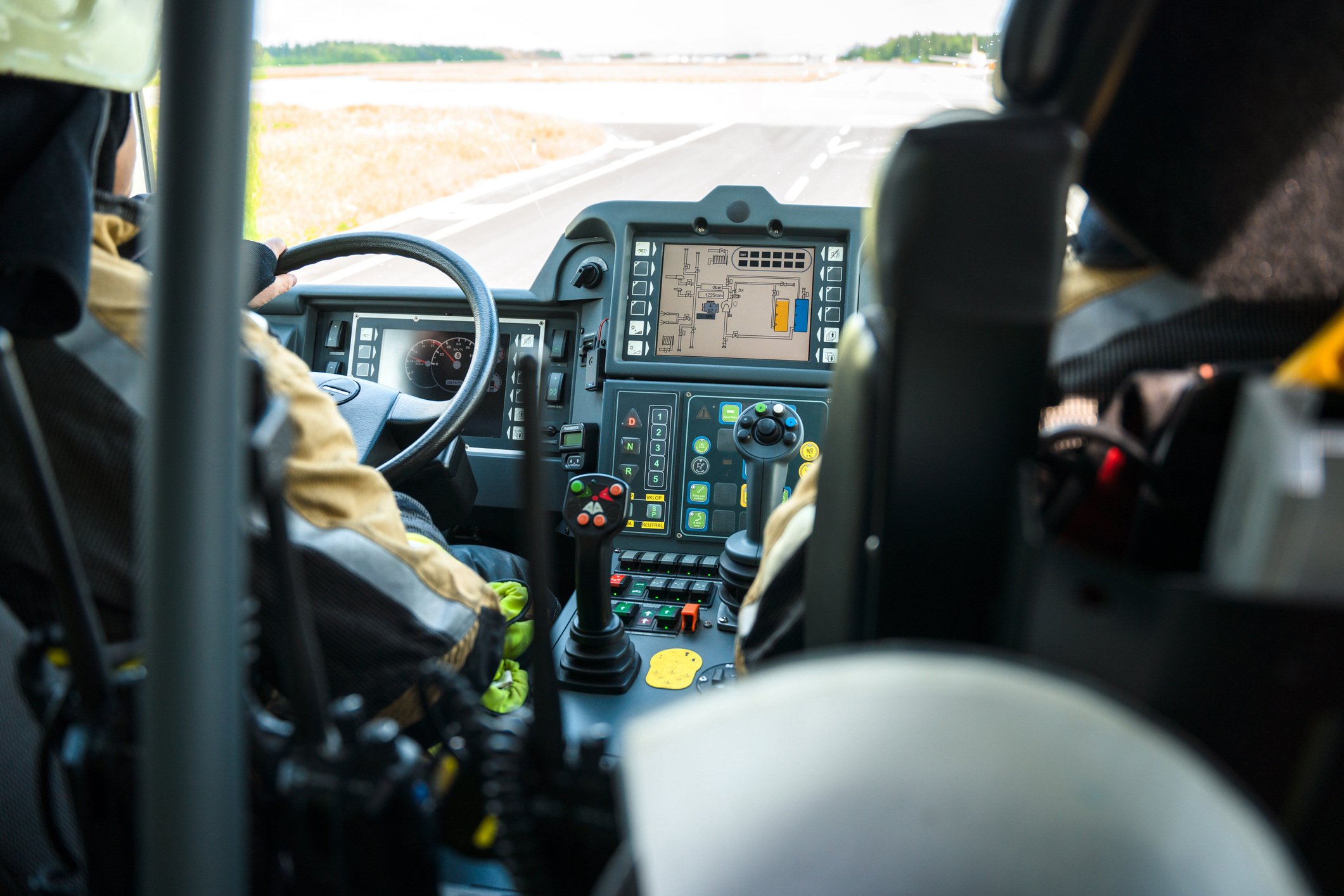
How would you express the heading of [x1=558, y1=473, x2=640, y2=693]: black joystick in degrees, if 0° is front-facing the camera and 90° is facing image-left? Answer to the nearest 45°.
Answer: approximately 0°
